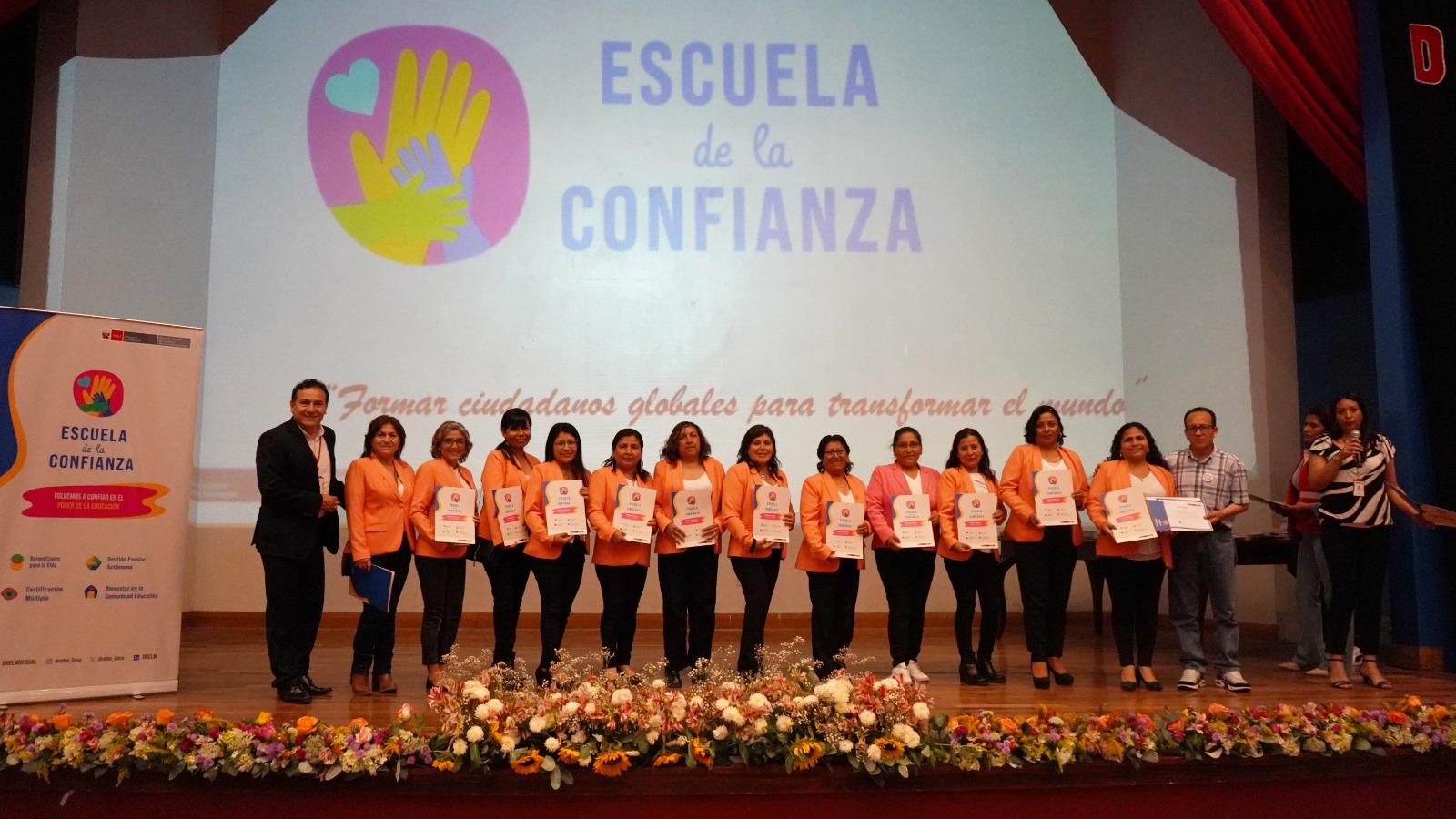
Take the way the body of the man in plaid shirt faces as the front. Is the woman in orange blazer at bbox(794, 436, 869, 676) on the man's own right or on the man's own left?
on the man's own right

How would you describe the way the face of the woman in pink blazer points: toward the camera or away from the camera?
toward the camera

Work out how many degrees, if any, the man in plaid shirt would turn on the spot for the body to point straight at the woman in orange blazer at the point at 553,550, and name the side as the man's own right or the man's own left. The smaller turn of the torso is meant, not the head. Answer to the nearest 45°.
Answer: approximately 45° to the man's own right

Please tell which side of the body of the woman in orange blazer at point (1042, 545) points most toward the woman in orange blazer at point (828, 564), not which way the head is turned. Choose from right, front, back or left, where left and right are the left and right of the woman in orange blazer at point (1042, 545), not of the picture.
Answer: right

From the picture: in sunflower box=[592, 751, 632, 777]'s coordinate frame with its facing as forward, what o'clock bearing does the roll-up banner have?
The roll-up banner is roughly at 4 o'clock from the sunflower.

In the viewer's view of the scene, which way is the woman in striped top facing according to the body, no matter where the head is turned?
toward the camera

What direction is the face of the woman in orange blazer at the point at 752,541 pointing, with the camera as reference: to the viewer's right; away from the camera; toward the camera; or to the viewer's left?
toward the camera

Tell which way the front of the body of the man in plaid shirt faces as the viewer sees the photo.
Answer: toward the camera

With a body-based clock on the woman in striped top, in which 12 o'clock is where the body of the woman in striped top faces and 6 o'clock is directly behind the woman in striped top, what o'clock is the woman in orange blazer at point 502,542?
The woman in orange blazer is roughly at 2 o'clock from the woman in striped top.

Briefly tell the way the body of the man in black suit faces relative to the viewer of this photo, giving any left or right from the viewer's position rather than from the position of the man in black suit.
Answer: facing the viewer and to the right of the viewer

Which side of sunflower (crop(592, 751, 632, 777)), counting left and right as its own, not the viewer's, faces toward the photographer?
front

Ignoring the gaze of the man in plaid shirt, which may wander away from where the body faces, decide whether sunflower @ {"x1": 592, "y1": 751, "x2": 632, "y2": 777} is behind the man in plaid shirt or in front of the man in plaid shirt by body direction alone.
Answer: in front

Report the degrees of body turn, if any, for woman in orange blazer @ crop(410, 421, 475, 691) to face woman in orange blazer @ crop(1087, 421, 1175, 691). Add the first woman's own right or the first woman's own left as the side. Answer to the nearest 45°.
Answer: approximately 45° to the first woman's own left

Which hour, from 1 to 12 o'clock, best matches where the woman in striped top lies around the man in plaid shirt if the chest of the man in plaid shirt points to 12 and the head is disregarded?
The woman in striped top is roughly at 8 o'clock from the man in plaid shirt.

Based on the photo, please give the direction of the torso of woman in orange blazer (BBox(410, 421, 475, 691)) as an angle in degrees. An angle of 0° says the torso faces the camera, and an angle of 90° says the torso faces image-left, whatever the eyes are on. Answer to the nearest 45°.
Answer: approximately 315°

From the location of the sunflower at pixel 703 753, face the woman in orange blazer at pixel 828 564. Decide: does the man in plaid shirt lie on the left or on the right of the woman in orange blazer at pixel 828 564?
right
